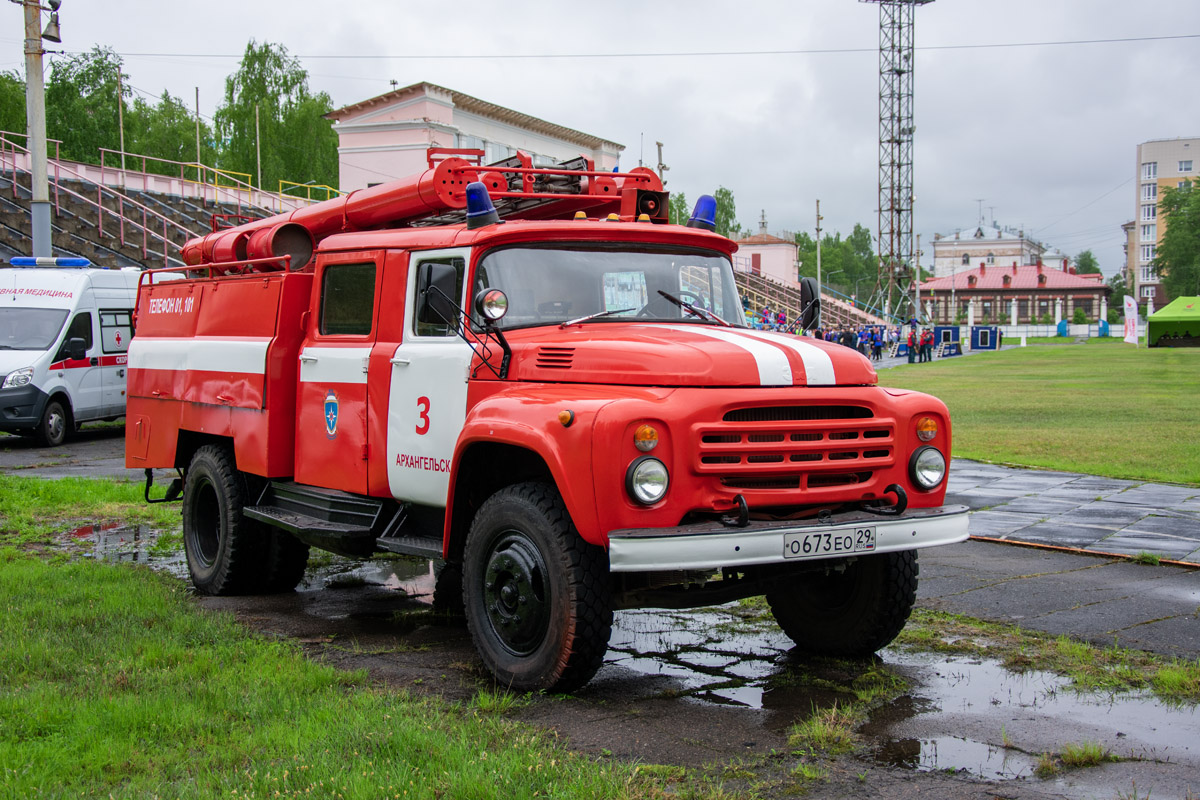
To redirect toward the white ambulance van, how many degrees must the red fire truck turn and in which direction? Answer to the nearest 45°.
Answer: approximately 180°

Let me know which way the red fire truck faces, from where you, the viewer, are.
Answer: facing the viewer and to the right of the viewer

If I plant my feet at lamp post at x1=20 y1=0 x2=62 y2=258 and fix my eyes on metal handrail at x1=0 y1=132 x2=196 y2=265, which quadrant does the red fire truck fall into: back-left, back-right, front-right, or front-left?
back-right

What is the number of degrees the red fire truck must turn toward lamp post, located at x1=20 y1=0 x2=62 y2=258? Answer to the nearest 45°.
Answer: approximately 180°

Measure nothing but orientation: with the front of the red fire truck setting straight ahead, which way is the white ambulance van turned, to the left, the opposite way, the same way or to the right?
to the right

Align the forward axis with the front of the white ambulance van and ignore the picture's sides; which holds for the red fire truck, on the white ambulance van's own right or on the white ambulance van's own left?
on the white ambulance van's own left

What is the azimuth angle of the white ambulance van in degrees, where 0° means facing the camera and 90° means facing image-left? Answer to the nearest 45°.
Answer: approximately 45°

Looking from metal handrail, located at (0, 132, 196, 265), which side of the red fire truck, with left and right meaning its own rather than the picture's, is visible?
back

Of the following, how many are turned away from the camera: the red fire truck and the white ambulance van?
0

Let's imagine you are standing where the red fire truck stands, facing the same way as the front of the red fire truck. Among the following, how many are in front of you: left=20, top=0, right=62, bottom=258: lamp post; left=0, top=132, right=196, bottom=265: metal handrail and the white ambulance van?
0

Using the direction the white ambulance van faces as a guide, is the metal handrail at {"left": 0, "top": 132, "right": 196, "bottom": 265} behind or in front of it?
behind
